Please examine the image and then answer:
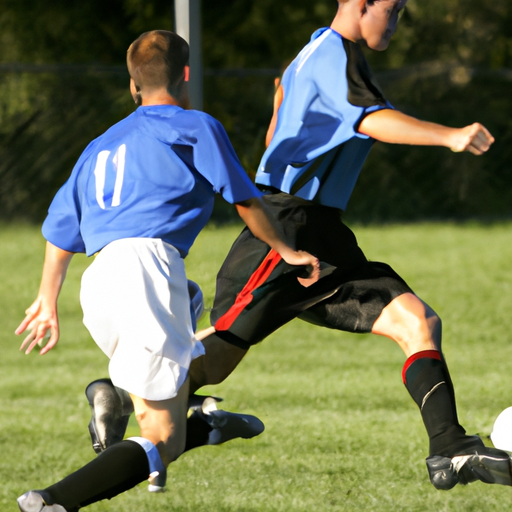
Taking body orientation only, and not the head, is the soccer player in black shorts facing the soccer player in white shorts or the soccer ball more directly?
the soccer ball

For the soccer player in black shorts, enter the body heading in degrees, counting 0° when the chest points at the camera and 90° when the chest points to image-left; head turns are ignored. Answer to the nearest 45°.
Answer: approximately 270°

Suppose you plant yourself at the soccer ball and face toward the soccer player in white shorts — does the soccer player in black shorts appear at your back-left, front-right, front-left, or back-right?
front-right

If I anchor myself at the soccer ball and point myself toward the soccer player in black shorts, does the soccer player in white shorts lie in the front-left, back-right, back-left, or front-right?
front-left

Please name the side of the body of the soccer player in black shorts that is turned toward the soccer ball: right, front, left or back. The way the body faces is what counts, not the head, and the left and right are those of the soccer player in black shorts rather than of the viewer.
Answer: front
